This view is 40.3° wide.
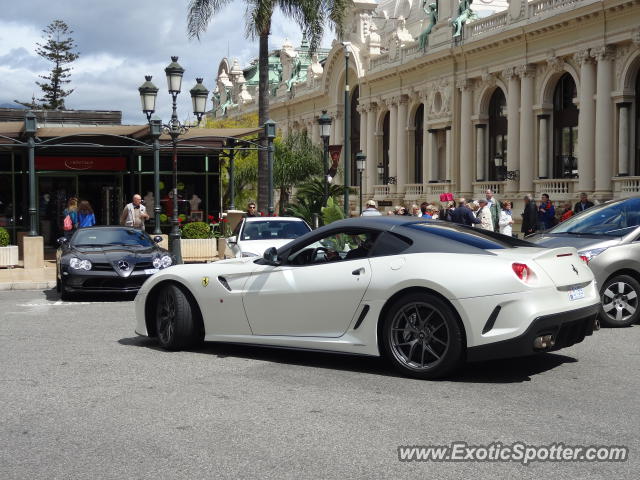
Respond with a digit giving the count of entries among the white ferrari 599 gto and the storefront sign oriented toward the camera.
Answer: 1

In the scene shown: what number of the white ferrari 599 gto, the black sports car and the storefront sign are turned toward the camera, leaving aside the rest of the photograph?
2

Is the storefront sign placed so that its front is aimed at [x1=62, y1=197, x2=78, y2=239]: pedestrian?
yes

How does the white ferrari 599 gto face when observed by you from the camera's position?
facing away from the viewer and to the left of the viewer

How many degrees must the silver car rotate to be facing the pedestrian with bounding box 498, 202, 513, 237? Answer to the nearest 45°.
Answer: approximately 135° to its right

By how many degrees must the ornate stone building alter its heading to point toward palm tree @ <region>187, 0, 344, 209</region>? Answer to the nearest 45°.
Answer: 0° — it already faces it

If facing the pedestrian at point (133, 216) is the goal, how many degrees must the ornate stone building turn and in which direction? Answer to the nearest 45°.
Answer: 0° — it already faces them

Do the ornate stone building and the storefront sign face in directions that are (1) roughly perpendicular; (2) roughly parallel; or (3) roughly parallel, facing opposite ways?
roughly perpendicular

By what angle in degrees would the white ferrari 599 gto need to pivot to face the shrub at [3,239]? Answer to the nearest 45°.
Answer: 0° — it already faces it
